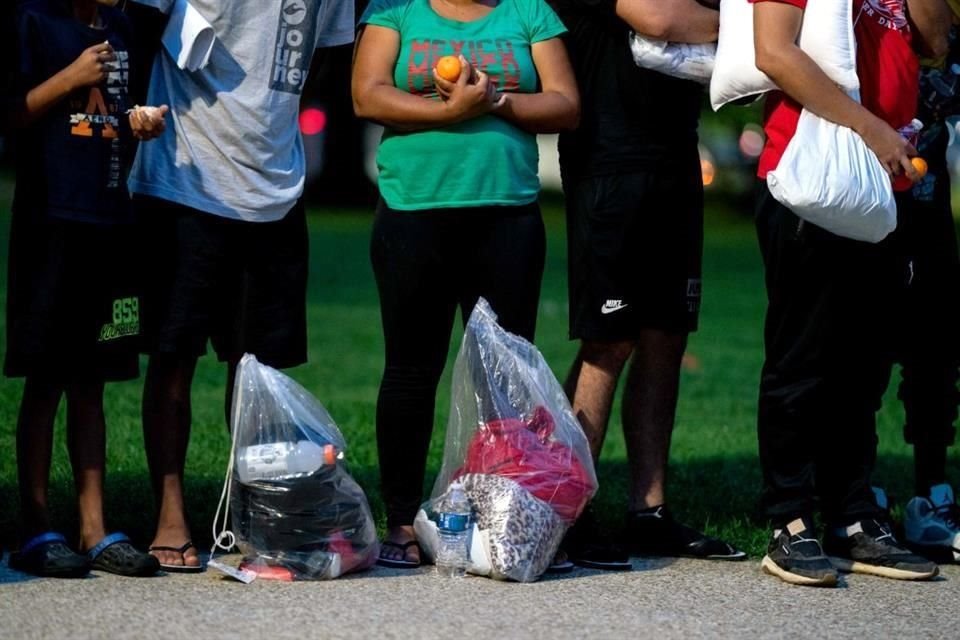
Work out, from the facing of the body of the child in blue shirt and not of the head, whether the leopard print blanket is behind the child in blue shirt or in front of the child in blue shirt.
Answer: in front

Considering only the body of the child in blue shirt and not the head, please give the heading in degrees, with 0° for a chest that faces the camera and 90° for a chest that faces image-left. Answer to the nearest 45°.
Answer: approximately 315°

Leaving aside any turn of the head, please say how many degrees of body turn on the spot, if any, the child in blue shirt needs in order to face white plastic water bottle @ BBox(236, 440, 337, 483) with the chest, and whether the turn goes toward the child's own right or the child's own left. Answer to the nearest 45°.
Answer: approximately 45° to the child's own left

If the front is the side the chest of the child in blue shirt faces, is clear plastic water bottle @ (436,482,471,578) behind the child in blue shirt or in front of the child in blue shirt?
in front

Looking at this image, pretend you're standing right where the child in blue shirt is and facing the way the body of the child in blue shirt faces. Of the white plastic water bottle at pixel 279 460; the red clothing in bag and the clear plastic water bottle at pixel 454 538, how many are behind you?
0

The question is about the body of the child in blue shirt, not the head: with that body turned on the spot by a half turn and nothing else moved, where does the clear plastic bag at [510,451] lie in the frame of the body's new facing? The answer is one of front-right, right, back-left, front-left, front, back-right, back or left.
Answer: back-right

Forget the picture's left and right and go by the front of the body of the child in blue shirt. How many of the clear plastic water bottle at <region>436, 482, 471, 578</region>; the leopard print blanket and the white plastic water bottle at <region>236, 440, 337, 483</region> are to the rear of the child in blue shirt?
0
